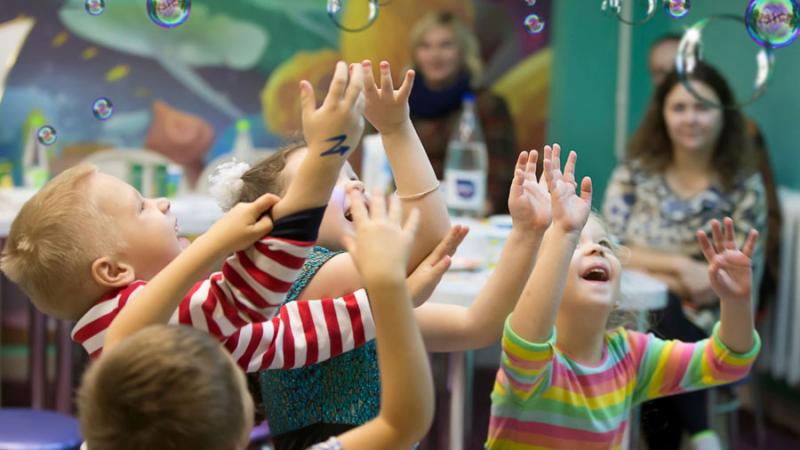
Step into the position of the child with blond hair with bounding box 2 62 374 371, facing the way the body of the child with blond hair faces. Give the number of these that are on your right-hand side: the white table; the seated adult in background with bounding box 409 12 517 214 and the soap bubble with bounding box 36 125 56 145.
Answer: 0

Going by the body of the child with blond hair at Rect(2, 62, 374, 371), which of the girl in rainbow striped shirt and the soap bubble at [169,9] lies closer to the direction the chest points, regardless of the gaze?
the girl in rainbow striped shirt

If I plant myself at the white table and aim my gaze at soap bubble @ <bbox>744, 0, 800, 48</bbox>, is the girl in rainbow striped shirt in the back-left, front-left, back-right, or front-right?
front-right

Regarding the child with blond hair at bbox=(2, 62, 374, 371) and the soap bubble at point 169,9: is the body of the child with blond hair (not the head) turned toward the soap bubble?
no

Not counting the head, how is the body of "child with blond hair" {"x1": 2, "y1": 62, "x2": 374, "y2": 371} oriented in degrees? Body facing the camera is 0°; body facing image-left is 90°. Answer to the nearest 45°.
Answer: approximately 270°

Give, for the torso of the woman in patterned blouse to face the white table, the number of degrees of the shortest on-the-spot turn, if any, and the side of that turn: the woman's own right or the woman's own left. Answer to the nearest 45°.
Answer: approximately 45° to the woman's own right

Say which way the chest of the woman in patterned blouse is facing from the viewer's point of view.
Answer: toward the camera

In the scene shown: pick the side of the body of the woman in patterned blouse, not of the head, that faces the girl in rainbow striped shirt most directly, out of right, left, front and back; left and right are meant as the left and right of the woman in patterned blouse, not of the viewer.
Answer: front

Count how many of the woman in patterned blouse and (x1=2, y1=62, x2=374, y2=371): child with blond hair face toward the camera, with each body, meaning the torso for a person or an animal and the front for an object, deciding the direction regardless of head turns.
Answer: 1

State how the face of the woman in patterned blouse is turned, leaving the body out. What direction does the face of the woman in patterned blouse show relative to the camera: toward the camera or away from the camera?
toward the camera

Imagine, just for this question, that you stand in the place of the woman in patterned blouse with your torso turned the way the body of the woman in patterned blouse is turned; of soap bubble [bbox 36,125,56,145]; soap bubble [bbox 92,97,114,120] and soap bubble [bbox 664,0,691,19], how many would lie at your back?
0

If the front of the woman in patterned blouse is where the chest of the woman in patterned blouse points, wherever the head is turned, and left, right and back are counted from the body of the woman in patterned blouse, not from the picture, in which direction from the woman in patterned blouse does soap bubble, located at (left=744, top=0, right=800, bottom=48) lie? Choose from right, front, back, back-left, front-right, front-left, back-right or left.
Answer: front

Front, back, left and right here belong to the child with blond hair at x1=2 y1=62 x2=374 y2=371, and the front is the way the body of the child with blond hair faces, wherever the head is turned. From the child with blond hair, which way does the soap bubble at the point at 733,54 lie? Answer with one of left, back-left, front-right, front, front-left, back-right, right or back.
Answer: front-left

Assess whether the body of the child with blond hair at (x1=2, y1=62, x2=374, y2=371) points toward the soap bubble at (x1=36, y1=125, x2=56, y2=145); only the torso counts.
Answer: no
